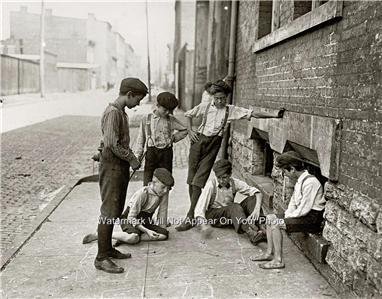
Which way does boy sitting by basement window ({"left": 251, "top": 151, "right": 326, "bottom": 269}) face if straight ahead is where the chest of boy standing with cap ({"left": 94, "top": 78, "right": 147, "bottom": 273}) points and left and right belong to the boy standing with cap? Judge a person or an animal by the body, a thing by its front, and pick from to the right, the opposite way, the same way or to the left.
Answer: the opposite way

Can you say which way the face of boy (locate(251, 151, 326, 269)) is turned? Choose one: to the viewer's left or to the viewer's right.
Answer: to the viewer's left

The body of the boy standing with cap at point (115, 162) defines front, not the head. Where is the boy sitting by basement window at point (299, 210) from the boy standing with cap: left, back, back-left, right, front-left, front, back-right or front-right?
front

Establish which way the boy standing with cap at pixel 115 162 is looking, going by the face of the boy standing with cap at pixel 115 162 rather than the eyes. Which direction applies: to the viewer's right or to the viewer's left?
to the viewer's right

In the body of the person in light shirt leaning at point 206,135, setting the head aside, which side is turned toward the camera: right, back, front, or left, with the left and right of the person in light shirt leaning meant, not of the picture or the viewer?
front

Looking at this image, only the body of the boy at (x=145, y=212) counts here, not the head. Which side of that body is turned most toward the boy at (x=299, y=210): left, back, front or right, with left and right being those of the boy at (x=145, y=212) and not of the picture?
front

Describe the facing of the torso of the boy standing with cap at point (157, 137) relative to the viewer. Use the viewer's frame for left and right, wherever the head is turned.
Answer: facing the viewer

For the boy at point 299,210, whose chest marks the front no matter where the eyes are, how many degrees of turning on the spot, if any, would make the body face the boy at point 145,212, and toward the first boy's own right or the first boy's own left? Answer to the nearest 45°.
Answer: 0° — they already face them

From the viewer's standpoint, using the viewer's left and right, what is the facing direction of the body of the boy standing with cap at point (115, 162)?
facing to the right of the viewer

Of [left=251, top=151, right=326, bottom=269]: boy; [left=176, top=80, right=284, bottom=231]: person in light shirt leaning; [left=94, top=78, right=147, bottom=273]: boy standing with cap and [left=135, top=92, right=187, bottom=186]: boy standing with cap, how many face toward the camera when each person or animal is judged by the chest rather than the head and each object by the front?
2

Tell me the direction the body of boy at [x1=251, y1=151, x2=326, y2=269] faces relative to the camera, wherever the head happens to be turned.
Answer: to the viewer's left

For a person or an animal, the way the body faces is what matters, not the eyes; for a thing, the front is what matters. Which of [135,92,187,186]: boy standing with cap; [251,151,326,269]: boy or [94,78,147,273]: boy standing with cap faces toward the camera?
[135,92,187,186]: boy standing with cap
